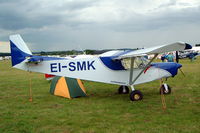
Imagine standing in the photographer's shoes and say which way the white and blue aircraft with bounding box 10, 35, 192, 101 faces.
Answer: facing away from the viewer and to the right of the viewer
